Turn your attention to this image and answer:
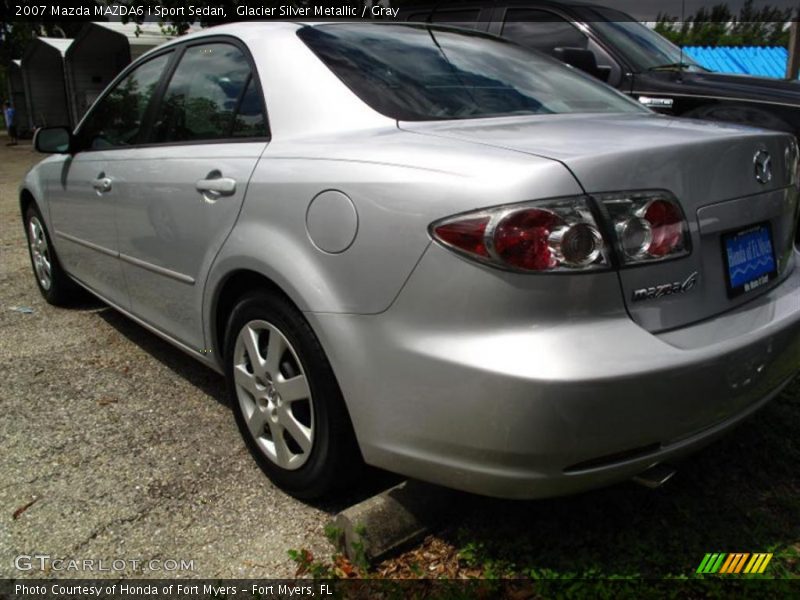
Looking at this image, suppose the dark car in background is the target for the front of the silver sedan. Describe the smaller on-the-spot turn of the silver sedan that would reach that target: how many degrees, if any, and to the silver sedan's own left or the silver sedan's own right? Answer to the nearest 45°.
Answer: approximately 45° to the silver sedan's own right

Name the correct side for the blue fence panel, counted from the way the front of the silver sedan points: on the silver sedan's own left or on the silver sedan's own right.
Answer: on the silver sedan's own right

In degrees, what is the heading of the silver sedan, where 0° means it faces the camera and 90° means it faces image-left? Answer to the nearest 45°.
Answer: approximately 135°

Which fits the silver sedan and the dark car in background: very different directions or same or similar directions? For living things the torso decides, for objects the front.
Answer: very different directions

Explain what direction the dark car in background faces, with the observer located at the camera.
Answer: facing the viewer and to the right of the viewer

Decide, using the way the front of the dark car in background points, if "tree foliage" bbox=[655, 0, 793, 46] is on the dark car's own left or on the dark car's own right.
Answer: on the dark car's own left
